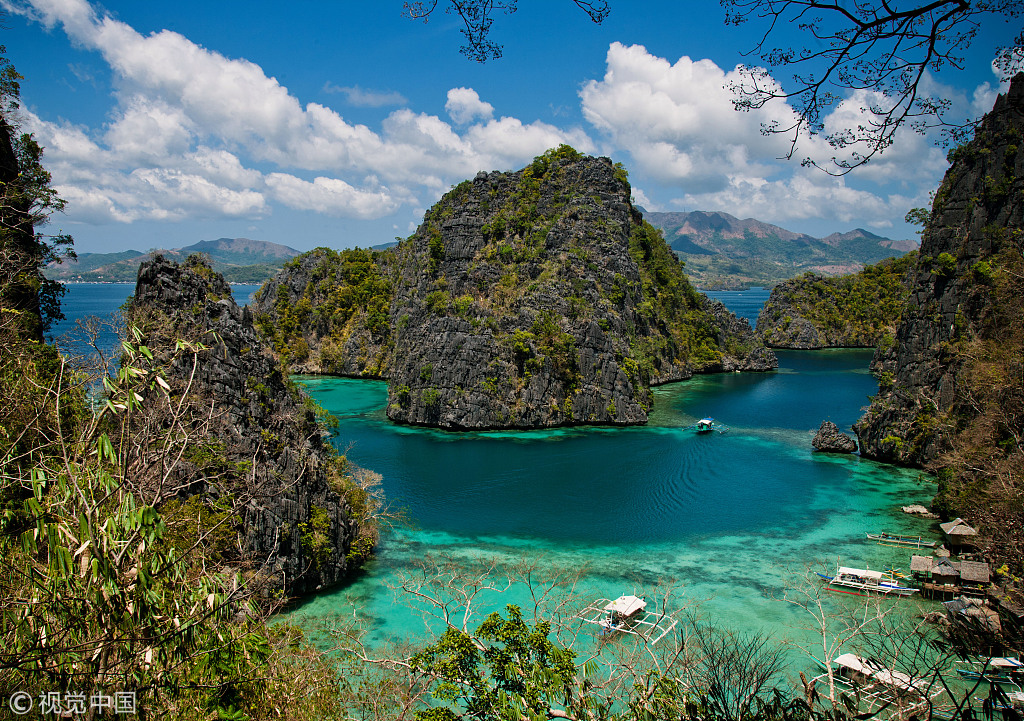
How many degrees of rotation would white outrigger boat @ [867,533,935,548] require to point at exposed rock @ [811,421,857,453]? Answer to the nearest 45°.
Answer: approximately 90° to its right

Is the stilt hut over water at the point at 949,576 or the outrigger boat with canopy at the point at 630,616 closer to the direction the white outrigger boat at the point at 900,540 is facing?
the outrigger boat with canopy

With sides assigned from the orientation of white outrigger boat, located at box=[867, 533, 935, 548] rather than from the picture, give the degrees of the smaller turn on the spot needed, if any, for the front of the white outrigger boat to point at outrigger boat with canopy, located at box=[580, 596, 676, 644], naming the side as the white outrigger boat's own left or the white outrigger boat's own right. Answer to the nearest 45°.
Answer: approximately 45° to the white outrigger boat's own left

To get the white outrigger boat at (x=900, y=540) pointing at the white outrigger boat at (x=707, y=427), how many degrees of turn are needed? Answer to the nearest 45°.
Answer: approximately 45° to its right

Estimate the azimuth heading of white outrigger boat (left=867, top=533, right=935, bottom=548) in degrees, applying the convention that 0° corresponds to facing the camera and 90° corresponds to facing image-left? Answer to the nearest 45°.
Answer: approximately 90°

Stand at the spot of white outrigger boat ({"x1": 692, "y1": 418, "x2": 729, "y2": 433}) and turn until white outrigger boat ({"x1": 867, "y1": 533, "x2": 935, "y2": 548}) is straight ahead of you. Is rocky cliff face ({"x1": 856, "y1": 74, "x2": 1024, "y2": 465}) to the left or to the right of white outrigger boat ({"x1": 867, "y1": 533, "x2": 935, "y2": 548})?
left

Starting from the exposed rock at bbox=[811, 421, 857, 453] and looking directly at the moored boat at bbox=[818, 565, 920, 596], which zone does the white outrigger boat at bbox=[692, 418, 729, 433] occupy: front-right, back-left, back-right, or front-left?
back-right
